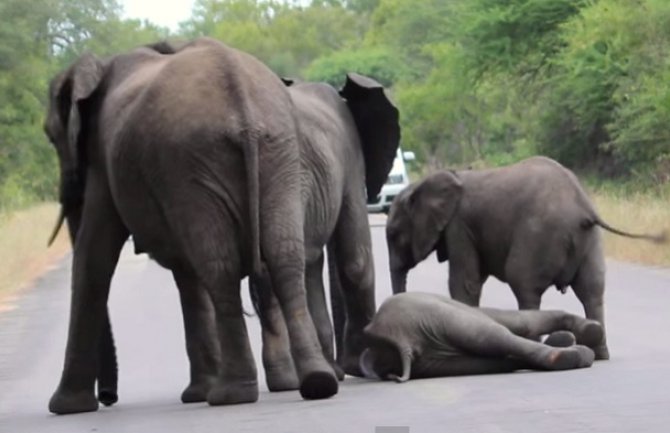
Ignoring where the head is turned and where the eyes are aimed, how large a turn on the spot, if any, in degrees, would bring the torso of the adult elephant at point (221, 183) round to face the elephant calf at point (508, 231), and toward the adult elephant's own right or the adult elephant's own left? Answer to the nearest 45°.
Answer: approximately 90° to the adult elephant's own right

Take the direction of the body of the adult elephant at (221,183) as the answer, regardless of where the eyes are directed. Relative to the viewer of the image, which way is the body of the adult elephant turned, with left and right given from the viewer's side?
facing away from the viewer and to the left of the viewer

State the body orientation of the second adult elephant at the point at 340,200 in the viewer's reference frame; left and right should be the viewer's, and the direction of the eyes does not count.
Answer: facing away from the viewer and to the right of the viewer
